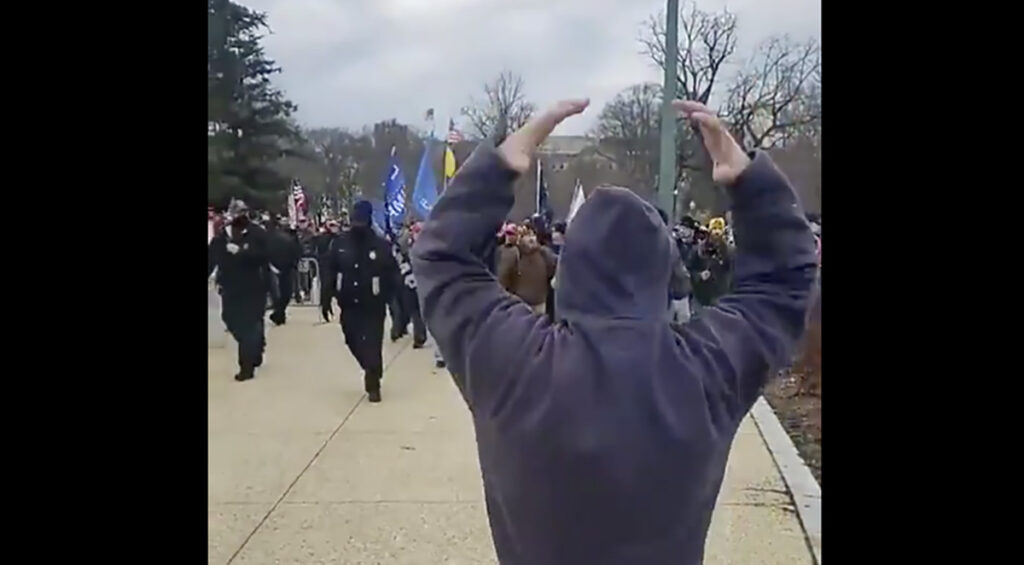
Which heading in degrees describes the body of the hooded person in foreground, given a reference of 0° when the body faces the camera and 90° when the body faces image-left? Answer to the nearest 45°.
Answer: approximately 180°

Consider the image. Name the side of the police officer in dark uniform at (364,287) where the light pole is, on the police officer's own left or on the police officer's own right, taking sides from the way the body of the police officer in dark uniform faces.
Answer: on the police officer's own left

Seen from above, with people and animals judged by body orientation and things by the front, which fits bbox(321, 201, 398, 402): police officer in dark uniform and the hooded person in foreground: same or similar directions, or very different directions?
very different directions

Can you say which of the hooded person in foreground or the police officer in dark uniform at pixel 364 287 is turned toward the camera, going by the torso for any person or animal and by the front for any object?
the police officer in dark uniform

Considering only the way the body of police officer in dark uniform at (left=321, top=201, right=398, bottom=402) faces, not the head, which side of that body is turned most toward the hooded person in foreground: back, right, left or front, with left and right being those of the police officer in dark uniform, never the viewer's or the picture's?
front

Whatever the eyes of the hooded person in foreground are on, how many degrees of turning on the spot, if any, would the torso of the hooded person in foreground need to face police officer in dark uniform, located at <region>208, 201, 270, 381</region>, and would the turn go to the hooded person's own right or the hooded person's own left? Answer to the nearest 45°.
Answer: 0° — they already face them

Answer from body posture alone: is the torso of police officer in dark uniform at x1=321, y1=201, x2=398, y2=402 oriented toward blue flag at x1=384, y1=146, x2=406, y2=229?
no

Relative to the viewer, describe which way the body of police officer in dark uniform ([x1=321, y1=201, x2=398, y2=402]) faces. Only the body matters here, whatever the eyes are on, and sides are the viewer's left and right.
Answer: facing the viewer

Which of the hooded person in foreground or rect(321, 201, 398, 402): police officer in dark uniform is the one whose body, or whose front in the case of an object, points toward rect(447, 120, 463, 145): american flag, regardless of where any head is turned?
the hooded person in foreground

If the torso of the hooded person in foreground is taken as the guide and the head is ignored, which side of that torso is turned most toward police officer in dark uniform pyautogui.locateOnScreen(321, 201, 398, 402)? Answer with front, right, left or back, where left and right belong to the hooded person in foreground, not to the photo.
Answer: front

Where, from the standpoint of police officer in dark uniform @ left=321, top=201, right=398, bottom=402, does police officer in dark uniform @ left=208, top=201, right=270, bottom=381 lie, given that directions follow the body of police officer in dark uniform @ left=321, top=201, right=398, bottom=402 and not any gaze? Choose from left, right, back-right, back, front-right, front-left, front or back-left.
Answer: back-right

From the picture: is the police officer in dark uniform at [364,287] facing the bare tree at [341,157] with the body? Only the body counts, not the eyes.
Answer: no

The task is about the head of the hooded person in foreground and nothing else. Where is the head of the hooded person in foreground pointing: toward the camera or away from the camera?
away from the camera

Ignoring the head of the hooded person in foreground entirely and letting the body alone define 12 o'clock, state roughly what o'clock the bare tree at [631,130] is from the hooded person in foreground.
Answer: The bare tree is roughly at 12 o'clock from the hooded person in foreground.
